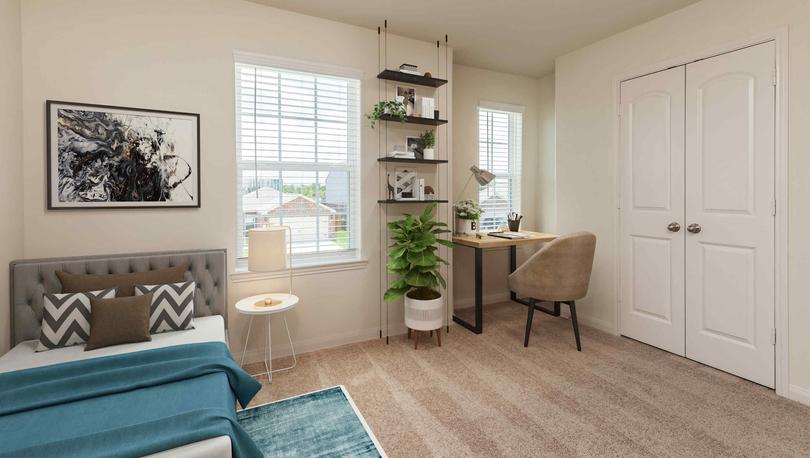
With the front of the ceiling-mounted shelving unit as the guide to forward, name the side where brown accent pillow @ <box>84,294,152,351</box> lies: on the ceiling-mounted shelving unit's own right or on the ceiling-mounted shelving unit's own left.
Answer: on the ceiling-mounted shelving unit's own right

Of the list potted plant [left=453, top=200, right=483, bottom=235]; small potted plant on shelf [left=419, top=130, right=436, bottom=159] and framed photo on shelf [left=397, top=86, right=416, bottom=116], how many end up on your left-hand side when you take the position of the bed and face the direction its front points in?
3

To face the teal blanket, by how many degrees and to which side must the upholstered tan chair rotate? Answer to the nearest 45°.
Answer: approximately 90° to its left

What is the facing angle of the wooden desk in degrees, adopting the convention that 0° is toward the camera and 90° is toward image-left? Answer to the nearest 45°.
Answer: approximately 315°

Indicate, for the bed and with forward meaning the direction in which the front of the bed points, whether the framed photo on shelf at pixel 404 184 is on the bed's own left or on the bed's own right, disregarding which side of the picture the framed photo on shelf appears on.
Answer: on the bed's own left

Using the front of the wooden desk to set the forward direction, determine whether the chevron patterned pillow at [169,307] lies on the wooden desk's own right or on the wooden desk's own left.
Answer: on the wooden desk's own right

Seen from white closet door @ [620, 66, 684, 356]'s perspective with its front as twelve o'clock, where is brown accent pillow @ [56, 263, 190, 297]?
The brown accent pillow is roughly at 12 o'clock from the white closet door.

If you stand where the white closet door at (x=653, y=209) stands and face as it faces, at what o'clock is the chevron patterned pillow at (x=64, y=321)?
The chevron patterned pillow is roughly at 12 o'clock from the white closet door.

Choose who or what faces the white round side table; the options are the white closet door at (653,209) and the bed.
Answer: the white closet door

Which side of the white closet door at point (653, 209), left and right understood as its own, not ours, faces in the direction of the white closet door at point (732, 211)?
left

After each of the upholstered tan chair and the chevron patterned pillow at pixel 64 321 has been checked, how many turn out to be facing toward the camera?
1
